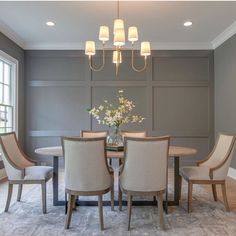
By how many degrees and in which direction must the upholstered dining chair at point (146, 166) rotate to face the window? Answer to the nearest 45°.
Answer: approximately 45° to its left

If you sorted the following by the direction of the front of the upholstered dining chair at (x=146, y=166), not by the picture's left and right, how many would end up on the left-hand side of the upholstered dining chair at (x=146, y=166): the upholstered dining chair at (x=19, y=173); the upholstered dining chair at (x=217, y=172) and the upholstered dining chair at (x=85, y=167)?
2

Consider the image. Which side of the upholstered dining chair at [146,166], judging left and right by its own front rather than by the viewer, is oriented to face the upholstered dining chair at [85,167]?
left

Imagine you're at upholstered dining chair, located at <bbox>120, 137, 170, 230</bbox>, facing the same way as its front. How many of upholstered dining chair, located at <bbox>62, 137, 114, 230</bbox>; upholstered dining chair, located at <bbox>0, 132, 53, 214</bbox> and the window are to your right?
0

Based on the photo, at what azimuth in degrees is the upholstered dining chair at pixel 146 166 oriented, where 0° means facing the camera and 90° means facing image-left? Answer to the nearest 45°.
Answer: approximately 180°

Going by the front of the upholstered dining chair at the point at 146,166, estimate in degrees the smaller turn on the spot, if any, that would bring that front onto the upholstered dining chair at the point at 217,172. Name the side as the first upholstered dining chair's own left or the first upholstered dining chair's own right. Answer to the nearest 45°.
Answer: approximately 45° to the first upholstered dining chair's own right

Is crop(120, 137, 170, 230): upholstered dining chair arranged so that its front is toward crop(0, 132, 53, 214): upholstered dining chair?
no
